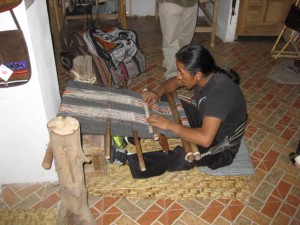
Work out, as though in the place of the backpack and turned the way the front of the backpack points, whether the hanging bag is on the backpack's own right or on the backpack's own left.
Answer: on the backpack's own right

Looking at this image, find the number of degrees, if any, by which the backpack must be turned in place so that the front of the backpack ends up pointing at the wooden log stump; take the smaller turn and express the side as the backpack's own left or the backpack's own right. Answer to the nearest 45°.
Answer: approximately 45° to the backpack's own right

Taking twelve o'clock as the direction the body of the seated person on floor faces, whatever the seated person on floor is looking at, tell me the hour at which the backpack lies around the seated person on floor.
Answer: The backpack is roughly at 2 o'clock from the seated person on floor.

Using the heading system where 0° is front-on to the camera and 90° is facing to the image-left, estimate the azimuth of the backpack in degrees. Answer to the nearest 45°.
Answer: approximately 315°

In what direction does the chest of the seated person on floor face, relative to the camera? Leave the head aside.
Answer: to the viewer's left
